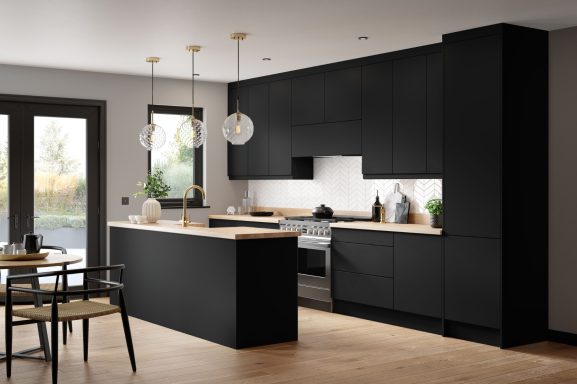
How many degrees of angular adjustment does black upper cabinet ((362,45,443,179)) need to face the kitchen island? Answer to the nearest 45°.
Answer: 0° — it already faces it

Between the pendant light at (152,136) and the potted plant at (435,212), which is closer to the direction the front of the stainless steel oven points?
the pendant light

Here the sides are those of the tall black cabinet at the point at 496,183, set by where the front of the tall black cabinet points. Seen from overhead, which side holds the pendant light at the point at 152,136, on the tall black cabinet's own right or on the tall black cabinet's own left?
on the tall black cabinet's own right

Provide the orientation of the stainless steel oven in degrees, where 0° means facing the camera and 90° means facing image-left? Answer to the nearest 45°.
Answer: approximately 45°

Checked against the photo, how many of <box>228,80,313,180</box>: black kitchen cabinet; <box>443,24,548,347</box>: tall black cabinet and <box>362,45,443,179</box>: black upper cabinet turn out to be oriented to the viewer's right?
0

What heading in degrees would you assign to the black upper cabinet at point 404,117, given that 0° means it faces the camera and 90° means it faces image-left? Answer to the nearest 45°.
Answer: approximately 45°

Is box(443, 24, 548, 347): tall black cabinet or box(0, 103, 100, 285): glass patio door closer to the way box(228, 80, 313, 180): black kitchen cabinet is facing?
the glass patio door

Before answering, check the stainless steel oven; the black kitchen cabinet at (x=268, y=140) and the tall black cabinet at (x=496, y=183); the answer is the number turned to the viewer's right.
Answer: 0

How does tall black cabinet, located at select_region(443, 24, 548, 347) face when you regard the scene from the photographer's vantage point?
facing the viewer and to the left of the viewer

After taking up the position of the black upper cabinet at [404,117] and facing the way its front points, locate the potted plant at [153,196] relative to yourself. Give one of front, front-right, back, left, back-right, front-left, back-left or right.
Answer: front-right

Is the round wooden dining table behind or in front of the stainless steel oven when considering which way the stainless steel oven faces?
in front

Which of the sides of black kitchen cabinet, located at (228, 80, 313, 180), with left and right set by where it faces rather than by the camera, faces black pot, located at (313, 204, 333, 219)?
left

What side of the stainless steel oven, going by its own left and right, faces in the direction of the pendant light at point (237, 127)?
front
